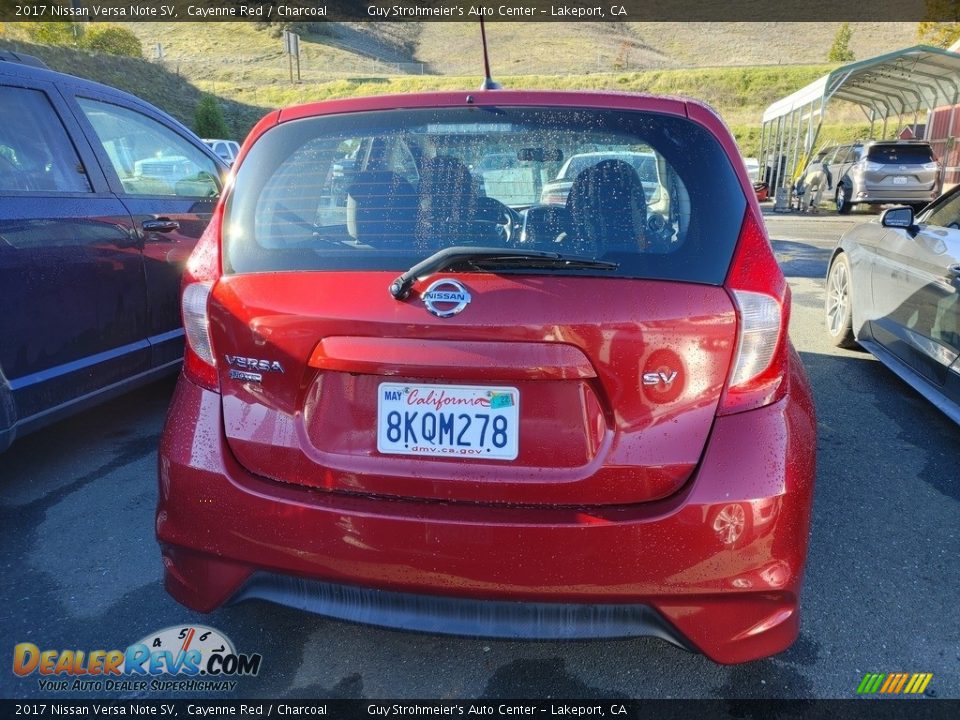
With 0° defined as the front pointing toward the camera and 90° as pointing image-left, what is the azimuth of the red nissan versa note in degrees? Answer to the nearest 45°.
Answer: approximately 180°

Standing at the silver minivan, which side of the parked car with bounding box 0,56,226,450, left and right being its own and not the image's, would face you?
front

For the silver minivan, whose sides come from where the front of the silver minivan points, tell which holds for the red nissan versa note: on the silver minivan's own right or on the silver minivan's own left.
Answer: on the silver minivan's own left

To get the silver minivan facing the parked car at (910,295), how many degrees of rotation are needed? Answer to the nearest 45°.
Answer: approximately 135° to its left

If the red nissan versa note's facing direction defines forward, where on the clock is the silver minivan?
The silver minivan is roughly at 1 o'clock from the red nissan versa note.

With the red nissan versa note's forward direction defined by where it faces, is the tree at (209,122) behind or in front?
in front

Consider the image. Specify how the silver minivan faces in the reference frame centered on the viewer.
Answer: facing away from the viewer and to the left of the viewer

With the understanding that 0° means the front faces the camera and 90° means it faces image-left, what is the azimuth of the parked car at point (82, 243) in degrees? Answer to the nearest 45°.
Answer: approximately 225°

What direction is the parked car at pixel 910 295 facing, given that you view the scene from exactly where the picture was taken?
facing away from the viewer and to the left of the viewer

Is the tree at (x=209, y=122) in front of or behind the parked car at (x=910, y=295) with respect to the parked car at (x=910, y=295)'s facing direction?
in front

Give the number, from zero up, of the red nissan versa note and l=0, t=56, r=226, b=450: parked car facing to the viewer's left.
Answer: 0

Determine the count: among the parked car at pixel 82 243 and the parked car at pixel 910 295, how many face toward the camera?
0

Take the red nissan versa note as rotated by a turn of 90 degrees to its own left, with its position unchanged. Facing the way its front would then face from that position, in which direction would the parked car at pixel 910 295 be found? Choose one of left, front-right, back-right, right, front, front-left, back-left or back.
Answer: back-right
